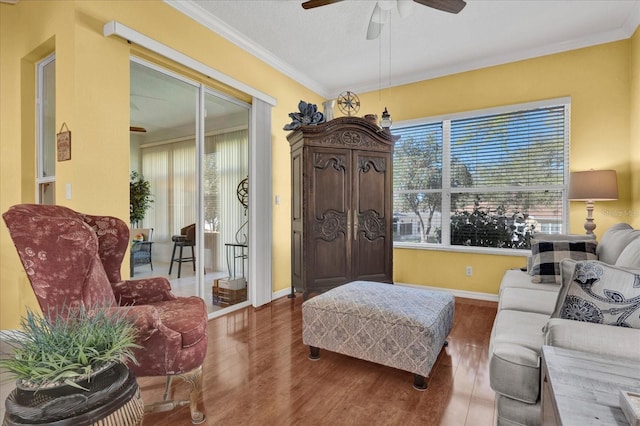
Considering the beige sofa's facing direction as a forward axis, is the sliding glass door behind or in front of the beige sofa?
in front

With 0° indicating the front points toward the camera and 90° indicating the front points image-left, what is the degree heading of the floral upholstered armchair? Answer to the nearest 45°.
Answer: approximately 270°

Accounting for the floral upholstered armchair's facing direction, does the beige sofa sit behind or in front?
in front

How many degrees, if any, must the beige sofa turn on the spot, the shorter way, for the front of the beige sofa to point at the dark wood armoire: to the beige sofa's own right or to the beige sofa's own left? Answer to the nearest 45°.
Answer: approximately 45° to the beige sofa's own right

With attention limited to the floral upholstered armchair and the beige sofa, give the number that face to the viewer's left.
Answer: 1

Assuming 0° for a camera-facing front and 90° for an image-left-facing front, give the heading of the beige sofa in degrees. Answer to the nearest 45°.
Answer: approximately 90°

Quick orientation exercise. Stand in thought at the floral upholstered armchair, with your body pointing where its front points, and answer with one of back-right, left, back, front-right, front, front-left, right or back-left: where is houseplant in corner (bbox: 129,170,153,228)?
left

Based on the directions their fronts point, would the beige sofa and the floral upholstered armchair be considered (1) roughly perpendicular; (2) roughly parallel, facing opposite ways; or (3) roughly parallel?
roughly perpendicular

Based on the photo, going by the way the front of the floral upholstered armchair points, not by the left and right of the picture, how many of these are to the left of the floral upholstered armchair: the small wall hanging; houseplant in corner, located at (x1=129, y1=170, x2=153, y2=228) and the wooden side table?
2

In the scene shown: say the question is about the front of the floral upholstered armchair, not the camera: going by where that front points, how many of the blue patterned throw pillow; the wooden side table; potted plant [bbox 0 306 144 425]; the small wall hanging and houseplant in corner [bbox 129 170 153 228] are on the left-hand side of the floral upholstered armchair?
2
